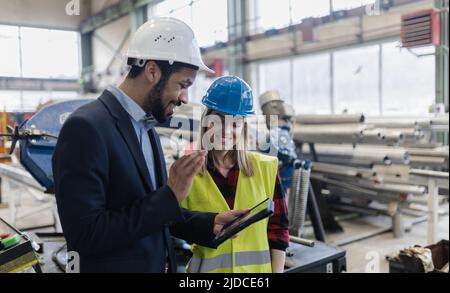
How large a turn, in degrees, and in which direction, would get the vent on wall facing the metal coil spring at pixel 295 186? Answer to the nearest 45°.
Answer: approximately 45° to its left

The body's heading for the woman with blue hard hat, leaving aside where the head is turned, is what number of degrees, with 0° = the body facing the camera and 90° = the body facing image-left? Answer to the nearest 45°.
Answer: approximately 0°

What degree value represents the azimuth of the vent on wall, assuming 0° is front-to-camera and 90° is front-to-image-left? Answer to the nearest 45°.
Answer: approximately 45°

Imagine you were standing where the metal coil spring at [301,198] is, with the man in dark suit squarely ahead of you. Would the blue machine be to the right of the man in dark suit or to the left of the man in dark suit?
right
